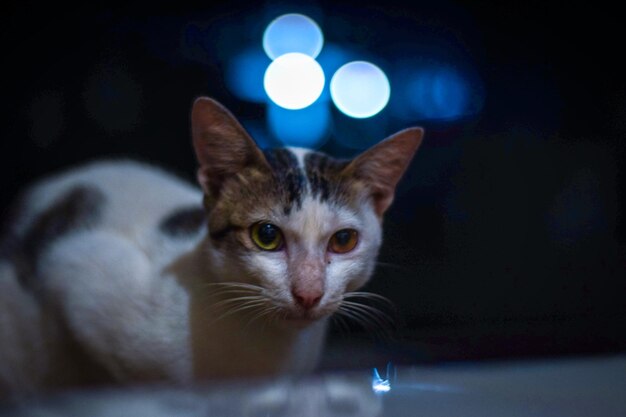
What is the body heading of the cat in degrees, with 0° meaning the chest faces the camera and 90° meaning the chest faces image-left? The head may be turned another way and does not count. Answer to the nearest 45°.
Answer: approximately 315°
